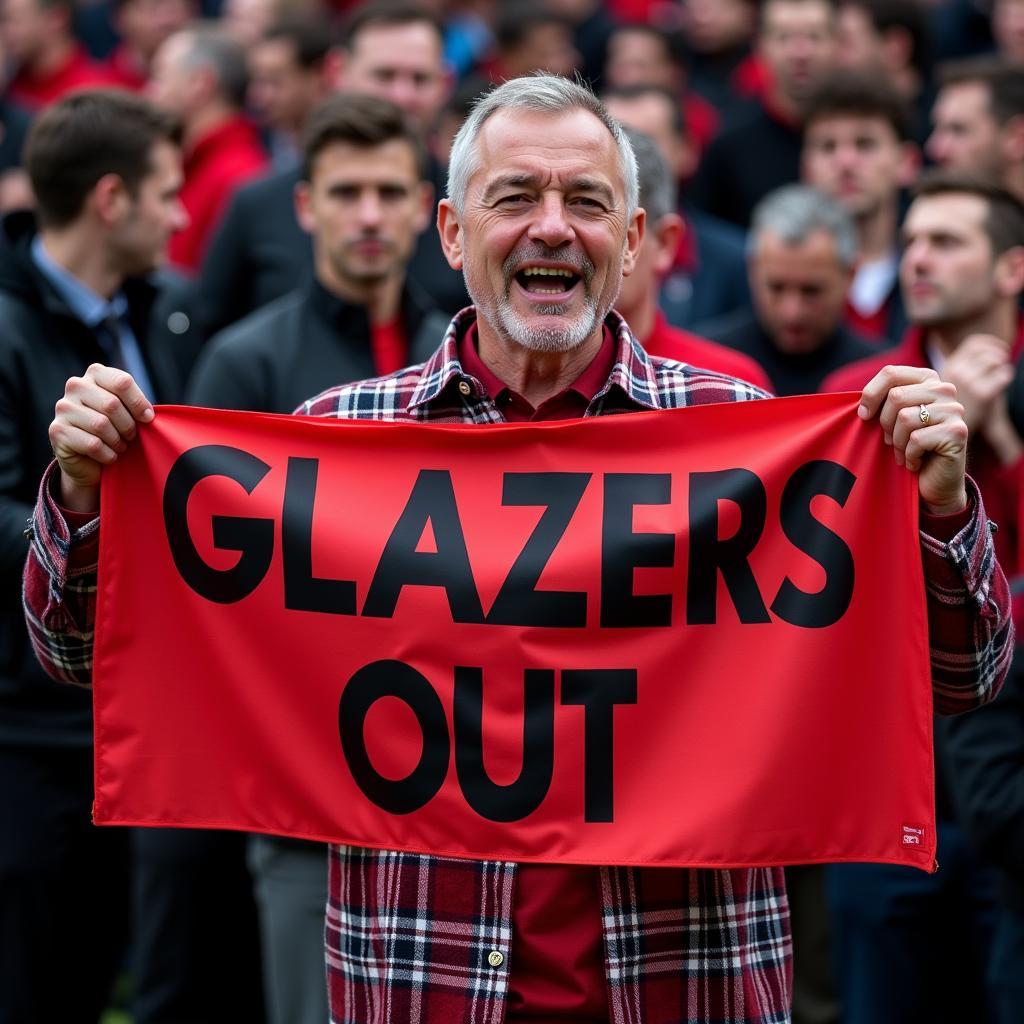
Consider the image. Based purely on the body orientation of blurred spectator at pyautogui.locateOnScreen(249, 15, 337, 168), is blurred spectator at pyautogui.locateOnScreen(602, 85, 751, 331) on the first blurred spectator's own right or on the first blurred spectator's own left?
on the first blurred spectator's own left

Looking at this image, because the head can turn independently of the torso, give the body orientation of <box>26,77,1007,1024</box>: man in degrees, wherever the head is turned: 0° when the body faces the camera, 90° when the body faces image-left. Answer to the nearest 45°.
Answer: approximately 0°

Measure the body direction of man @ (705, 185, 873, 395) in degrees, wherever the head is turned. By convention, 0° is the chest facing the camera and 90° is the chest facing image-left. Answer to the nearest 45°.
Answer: approximately 0°

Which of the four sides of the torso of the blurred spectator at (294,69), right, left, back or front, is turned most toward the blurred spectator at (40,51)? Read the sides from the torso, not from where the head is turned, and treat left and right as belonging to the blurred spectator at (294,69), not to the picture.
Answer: right

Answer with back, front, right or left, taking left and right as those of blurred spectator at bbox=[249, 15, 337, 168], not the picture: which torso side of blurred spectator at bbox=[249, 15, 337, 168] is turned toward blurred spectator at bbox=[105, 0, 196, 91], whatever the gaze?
right

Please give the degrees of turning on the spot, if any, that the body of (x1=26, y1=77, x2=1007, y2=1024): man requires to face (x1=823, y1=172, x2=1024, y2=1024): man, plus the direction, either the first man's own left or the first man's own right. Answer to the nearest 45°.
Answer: approximately 135° to the first man's own left

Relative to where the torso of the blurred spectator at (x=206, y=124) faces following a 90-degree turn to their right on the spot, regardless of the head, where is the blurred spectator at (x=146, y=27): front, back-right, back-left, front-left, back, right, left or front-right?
front

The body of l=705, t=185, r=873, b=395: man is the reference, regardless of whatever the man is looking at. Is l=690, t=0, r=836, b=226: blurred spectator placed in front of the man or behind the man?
behind
